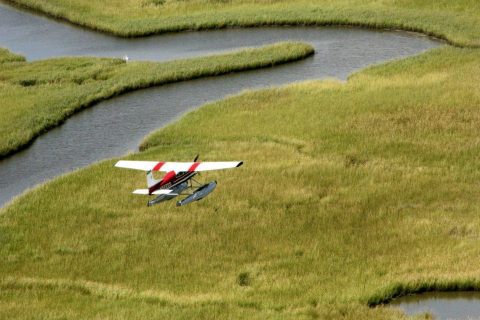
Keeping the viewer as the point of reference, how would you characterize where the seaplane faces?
facing away from the viewer and to the right of the viewer
